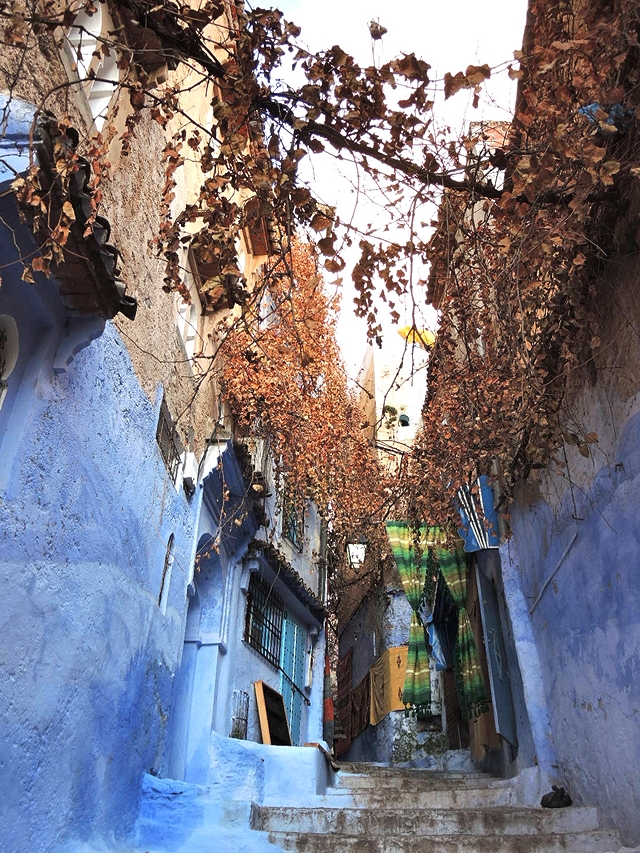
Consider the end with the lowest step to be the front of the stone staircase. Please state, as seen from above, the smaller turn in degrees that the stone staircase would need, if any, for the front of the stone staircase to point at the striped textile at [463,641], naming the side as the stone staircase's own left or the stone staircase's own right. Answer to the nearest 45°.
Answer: approximately 180°

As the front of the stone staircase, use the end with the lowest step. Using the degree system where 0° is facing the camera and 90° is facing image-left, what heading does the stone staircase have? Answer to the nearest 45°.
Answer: approximately 0°

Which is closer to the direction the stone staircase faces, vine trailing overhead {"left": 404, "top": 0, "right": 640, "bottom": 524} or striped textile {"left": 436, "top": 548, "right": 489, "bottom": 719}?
the vine trailing overhead

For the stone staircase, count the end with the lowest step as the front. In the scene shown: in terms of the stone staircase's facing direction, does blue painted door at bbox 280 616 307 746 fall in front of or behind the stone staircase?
behind
